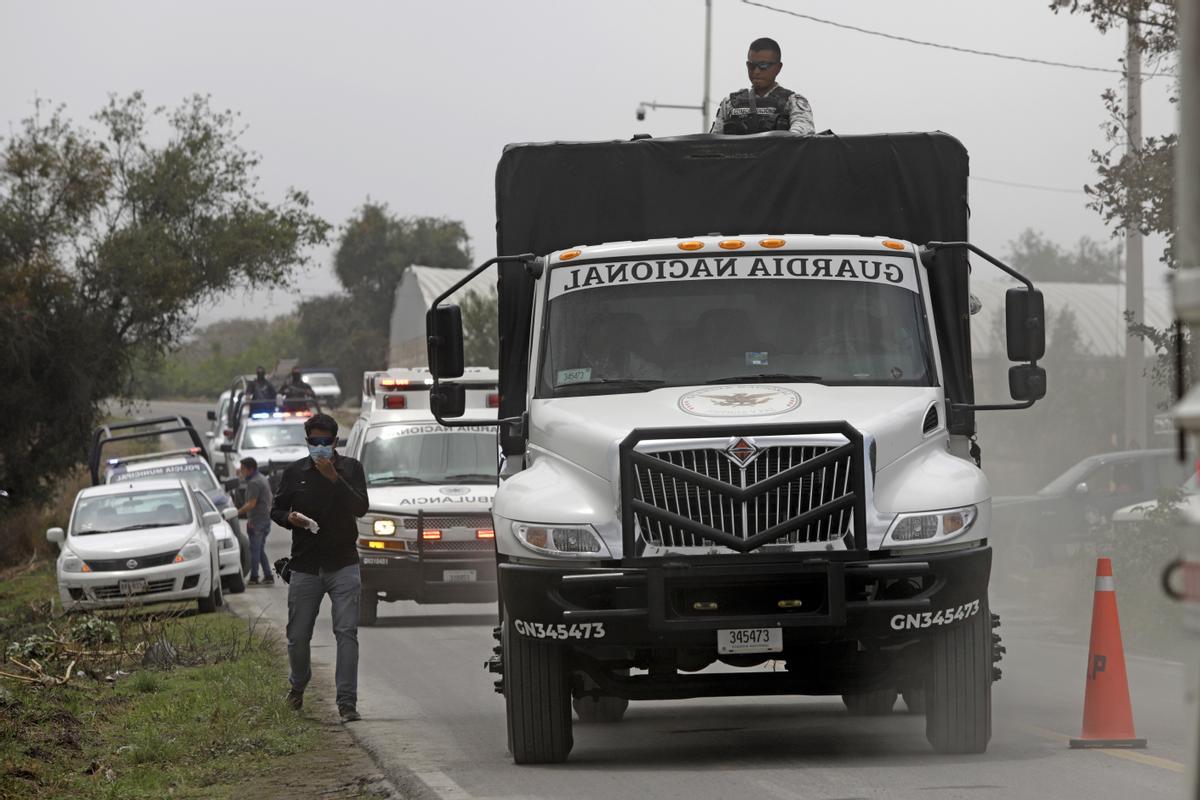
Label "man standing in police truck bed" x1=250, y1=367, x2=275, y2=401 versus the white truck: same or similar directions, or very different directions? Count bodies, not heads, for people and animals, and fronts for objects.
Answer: same or similar directions

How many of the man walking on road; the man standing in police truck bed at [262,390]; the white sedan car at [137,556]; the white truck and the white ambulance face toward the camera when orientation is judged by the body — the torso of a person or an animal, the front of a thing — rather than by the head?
5

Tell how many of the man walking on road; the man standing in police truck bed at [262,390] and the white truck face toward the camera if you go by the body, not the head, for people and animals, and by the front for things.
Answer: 3

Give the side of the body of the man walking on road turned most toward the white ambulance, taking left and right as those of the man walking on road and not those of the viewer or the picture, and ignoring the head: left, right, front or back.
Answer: back

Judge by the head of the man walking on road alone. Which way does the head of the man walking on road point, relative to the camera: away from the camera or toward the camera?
toward the camera

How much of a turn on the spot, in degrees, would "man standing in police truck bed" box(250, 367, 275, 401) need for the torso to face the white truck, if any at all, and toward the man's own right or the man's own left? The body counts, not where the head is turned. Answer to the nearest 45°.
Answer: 0° — they already face it

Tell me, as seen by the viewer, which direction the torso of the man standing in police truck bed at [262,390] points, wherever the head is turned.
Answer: toward the camera

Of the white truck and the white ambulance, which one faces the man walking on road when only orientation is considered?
the white ambulance

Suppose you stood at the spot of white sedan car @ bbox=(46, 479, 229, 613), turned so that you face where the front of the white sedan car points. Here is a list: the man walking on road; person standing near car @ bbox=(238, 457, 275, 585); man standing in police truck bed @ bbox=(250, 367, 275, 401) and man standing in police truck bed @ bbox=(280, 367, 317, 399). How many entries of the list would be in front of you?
1

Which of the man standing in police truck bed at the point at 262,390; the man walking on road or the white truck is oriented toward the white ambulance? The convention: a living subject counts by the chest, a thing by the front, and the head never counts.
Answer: the man standing in police truck bed

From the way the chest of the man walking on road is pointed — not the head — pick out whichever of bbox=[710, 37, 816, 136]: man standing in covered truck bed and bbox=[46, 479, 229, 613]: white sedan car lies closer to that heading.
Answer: the man standing in covered truck bed

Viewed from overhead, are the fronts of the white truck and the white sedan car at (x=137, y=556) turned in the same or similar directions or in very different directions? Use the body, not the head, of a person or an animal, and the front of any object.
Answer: same or similar directions

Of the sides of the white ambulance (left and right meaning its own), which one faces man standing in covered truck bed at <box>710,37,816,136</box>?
front

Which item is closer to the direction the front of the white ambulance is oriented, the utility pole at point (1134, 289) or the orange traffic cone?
the orange traffic cone

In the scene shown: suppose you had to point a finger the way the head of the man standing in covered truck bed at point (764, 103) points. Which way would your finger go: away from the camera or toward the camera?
toward the camera

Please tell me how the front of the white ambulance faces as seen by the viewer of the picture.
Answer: facing the viewer

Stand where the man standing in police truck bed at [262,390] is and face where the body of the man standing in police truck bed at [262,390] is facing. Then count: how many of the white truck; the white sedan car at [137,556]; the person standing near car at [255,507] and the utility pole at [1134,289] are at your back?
0

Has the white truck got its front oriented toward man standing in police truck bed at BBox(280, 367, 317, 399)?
no

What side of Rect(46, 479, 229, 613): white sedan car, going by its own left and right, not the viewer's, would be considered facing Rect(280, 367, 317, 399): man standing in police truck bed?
back
